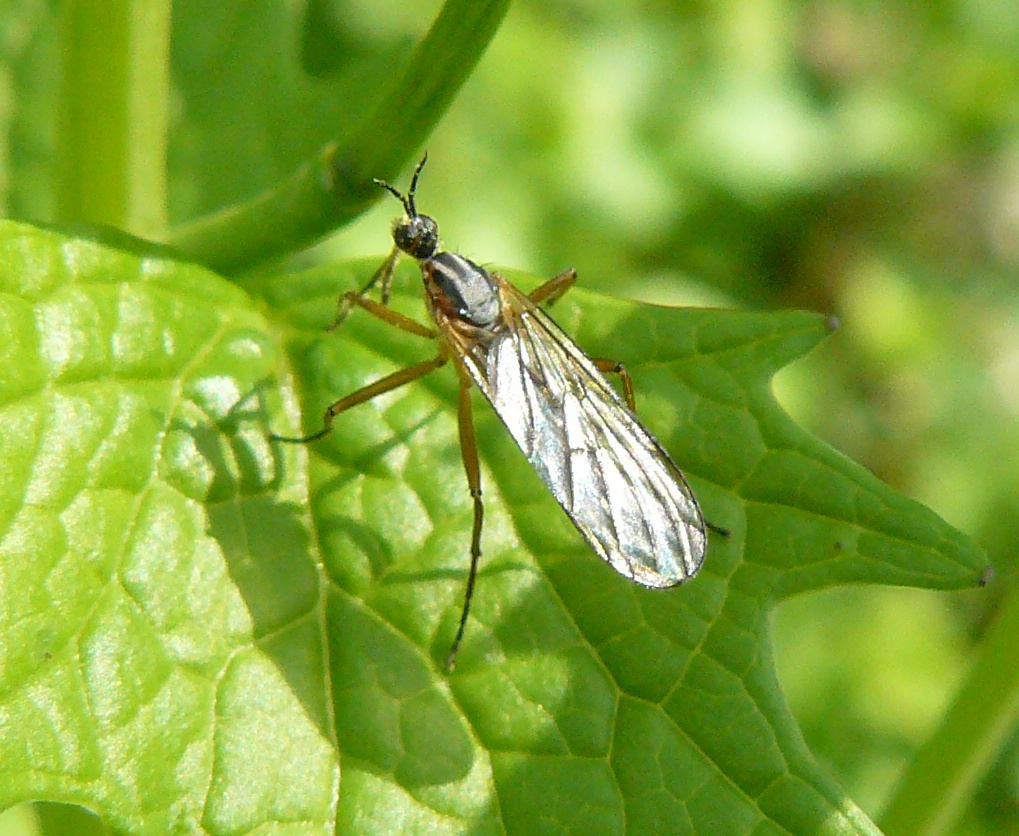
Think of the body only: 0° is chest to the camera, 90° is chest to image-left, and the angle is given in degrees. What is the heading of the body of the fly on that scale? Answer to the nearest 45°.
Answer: approximately 135°
